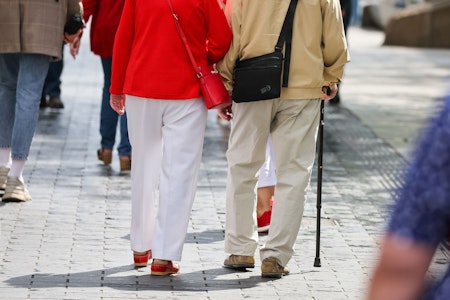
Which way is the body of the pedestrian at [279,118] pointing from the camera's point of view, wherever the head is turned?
away from the camera

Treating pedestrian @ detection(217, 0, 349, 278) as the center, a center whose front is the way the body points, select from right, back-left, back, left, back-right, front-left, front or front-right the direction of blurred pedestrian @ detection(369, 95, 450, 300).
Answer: back

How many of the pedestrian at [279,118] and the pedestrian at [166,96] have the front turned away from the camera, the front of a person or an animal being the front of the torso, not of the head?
2

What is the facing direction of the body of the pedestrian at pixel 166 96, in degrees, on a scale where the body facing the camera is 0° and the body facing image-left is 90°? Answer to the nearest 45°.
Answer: approximately 180°

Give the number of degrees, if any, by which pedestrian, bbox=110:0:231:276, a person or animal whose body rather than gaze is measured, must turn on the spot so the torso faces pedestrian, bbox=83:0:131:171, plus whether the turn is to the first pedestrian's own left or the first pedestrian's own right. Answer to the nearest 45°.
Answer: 0° — they already face them

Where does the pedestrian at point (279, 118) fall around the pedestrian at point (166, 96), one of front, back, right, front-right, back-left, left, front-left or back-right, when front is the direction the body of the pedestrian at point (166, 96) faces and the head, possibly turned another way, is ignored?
right

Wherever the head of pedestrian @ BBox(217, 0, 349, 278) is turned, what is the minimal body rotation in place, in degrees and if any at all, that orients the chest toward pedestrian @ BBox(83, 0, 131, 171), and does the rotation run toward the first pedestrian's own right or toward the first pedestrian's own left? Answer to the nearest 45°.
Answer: approximately 45° to the first pedestrian's own left
